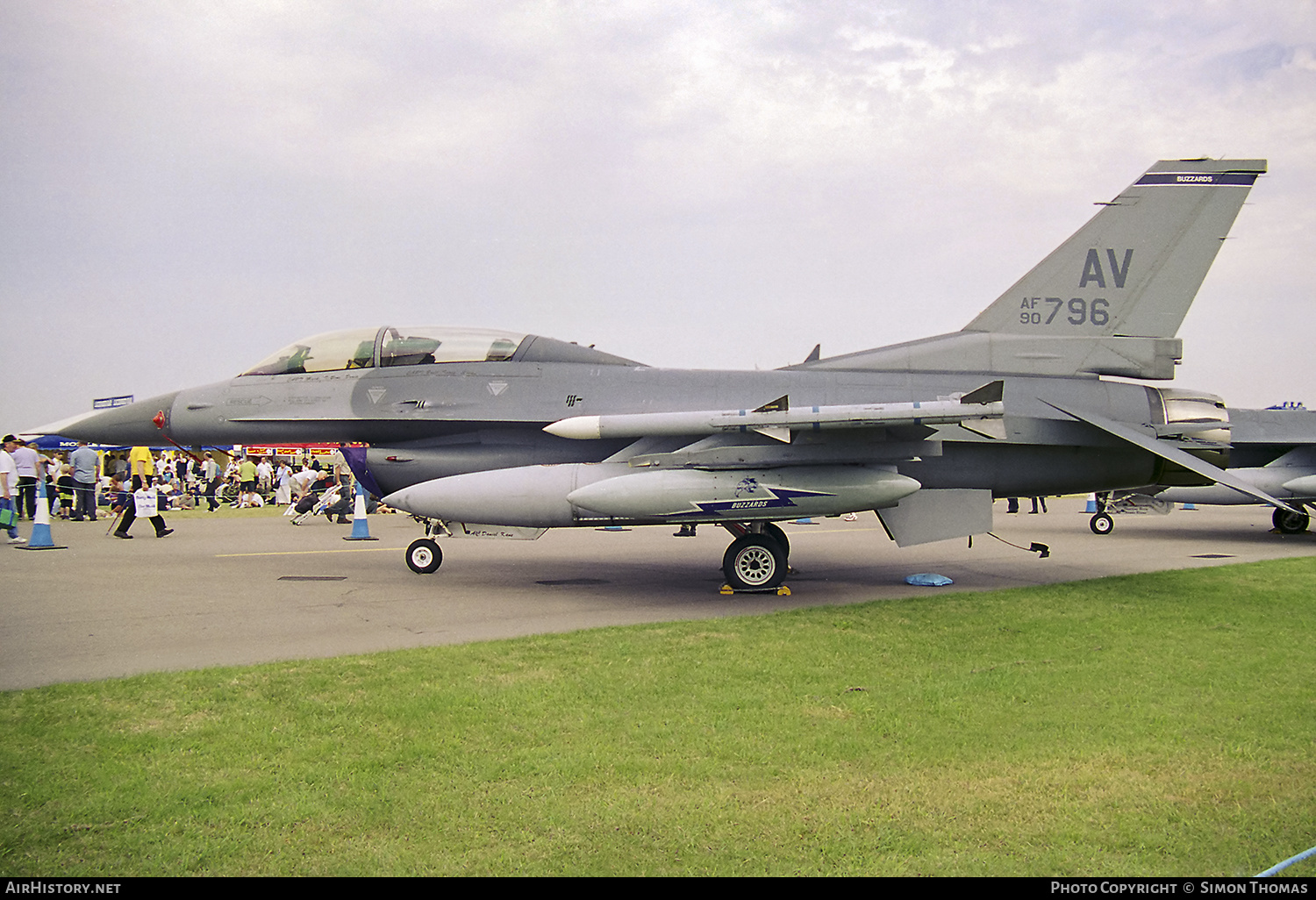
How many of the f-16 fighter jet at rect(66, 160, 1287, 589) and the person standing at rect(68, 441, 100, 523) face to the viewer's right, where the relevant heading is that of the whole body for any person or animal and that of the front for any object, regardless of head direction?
0

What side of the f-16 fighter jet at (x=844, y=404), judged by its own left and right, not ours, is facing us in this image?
left

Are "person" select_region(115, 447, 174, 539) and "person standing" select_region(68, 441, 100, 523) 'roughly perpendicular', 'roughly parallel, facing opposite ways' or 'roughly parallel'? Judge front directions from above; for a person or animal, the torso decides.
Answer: roughly perpendicular

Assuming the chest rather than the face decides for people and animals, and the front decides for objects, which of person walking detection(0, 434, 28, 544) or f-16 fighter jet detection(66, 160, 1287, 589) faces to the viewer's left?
the f-16 fighter jet
